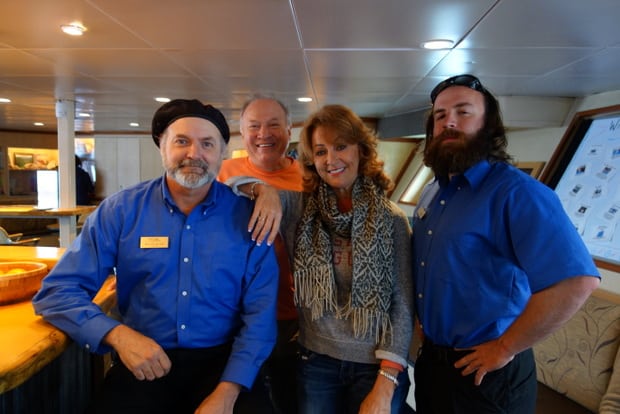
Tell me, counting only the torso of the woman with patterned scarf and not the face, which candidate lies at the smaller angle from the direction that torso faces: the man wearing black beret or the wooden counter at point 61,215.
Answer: the man wearing black beret

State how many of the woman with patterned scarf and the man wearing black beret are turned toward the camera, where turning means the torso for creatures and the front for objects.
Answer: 2

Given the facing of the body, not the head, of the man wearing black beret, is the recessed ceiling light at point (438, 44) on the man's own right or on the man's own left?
on the man's own left

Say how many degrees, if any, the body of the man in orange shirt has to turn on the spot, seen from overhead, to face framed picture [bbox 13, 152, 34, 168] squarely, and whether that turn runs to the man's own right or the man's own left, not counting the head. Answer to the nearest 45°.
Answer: approximately 135° to the man's own right
